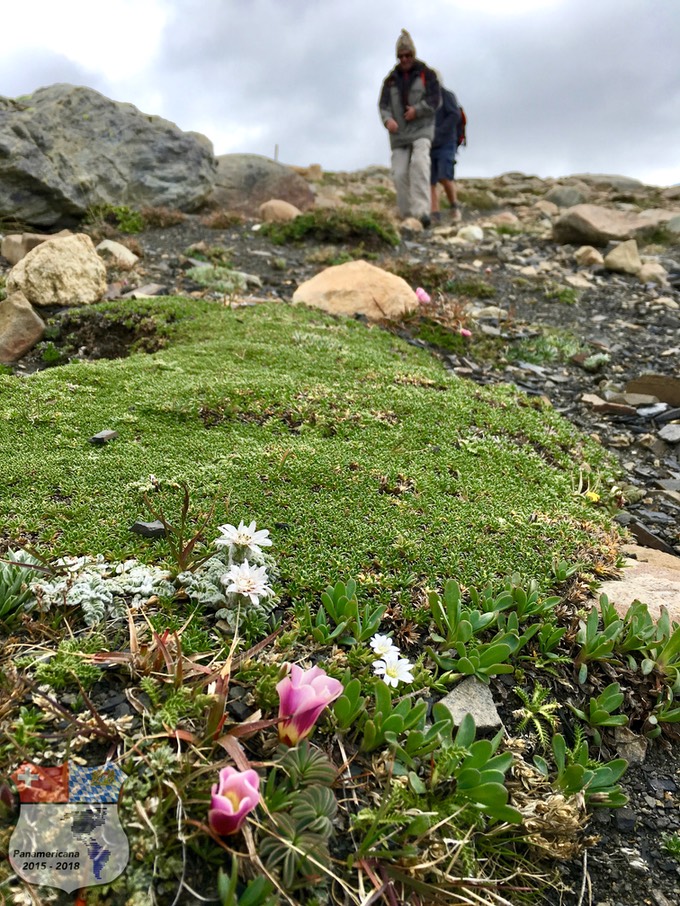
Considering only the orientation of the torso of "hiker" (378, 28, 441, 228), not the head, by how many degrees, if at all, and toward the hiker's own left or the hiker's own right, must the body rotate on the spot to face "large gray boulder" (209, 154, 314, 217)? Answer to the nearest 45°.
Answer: approximately 90° to the hiker's own right

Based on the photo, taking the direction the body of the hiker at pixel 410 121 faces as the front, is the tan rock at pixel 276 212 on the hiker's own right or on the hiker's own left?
on the hiker's own right

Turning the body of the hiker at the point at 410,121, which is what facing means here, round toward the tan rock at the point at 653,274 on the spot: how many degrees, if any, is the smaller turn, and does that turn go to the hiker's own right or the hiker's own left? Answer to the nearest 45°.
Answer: approximately 45° to the hiker's own left

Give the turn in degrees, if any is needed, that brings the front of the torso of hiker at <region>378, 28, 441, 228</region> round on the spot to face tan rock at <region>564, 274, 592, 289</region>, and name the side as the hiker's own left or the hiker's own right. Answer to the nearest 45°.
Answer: approximately 45° to the hiker's own left

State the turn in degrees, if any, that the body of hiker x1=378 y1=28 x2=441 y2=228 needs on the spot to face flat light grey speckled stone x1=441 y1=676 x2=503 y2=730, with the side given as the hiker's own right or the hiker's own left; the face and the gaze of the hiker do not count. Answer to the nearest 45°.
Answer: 0° — they already face it

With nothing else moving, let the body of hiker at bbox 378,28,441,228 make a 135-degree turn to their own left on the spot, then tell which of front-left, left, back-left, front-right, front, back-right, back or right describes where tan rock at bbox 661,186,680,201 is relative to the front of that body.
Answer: front

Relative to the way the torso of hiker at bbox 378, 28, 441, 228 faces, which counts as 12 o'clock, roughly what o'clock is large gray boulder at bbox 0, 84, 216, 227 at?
The large gray boulder is roughly at 2 o'clock from the hiker.

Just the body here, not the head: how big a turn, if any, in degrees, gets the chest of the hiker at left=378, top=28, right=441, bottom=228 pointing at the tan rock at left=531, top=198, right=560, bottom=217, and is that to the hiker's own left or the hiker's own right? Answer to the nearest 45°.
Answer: approximately 135° to the hiker's own left

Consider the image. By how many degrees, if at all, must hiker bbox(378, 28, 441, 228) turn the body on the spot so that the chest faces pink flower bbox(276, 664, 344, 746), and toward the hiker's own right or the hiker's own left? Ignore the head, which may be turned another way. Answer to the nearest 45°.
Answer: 0° — they already face it

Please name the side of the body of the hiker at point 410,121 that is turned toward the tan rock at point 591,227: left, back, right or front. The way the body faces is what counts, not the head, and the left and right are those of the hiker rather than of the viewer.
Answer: left

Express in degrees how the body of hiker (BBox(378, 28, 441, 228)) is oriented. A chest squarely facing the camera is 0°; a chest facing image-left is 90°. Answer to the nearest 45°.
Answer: approximately 0°

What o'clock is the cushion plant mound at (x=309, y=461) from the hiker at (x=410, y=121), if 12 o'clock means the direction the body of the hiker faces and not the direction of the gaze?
The cushion plant mound is roughly at 12 o'clock from the hiker.

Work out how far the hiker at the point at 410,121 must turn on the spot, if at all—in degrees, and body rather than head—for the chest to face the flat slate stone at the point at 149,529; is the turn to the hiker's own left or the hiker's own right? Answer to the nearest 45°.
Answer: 0° — they already face it
